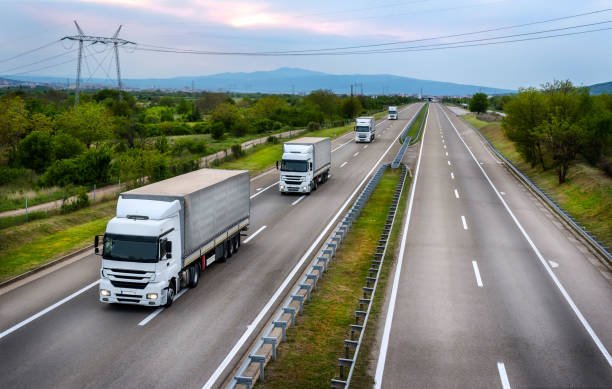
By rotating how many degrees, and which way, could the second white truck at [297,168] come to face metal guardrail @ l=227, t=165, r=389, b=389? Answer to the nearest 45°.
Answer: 0° — it already faces it

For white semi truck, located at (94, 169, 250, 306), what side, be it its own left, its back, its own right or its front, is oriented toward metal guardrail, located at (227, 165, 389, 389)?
left

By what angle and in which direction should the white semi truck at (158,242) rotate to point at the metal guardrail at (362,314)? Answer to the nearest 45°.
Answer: approximately 90° to its left

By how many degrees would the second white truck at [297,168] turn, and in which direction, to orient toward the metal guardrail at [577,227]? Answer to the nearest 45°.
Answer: approximately 45° to its left

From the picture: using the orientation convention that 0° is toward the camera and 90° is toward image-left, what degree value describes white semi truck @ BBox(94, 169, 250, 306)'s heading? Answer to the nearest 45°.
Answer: approximately 45°

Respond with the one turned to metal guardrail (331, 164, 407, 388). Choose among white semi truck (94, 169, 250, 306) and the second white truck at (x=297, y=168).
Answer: the second white truck

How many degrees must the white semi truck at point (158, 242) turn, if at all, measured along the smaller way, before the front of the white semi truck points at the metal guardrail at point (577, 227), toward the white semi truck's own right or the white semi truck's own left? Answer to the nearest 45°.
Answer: approximately 135° to the white semi truck's own left

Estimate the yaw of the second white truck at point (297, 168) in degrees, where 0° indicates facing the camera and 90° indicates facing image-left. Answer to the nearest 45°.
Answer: approximately 0°
